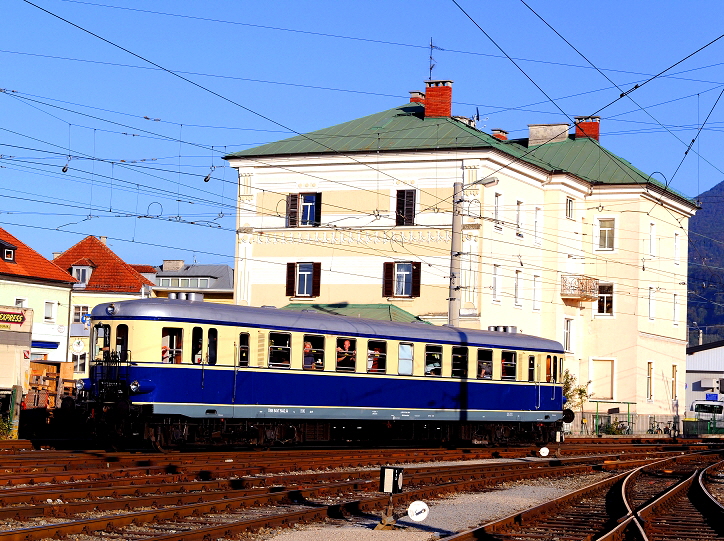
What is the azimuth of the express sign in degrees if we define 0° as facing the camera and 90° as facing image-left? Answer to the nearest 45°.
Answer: approximately 0°

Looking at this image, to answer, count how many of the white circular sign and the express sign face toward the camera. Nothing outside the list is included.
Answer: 2

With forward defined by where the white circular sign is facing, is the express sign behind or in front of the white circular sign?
behind

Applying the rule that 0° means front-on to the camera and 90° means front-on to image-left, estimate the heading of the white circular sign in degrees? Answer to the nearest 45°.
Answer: approximately 0°

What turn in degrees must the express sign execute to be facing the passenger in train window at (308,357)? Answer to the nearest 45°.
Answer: approximately 45° to its left

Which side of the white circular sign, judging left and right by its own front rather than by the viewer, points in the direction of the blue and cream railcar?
back
